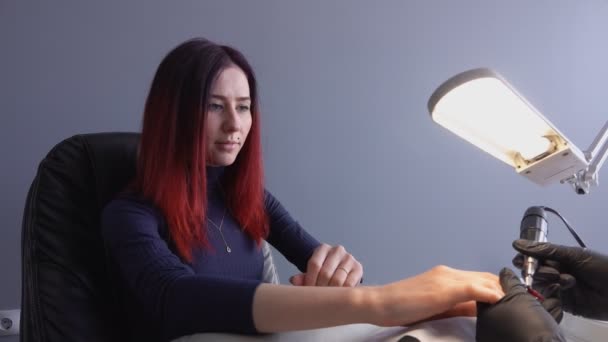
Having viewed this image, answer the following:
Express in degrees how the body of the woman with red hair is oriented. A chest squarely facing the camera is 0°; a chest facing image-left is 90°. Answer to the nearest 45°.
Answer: approximately 315°

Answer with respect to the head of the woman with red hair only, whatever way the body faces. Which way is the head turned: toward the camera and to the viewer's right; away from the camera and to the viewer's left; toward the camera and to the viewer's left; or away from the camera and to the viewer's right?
toward the camera and to the viewer's right

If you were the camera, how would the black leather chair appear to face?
facing the viewer and to the right of the viewer
